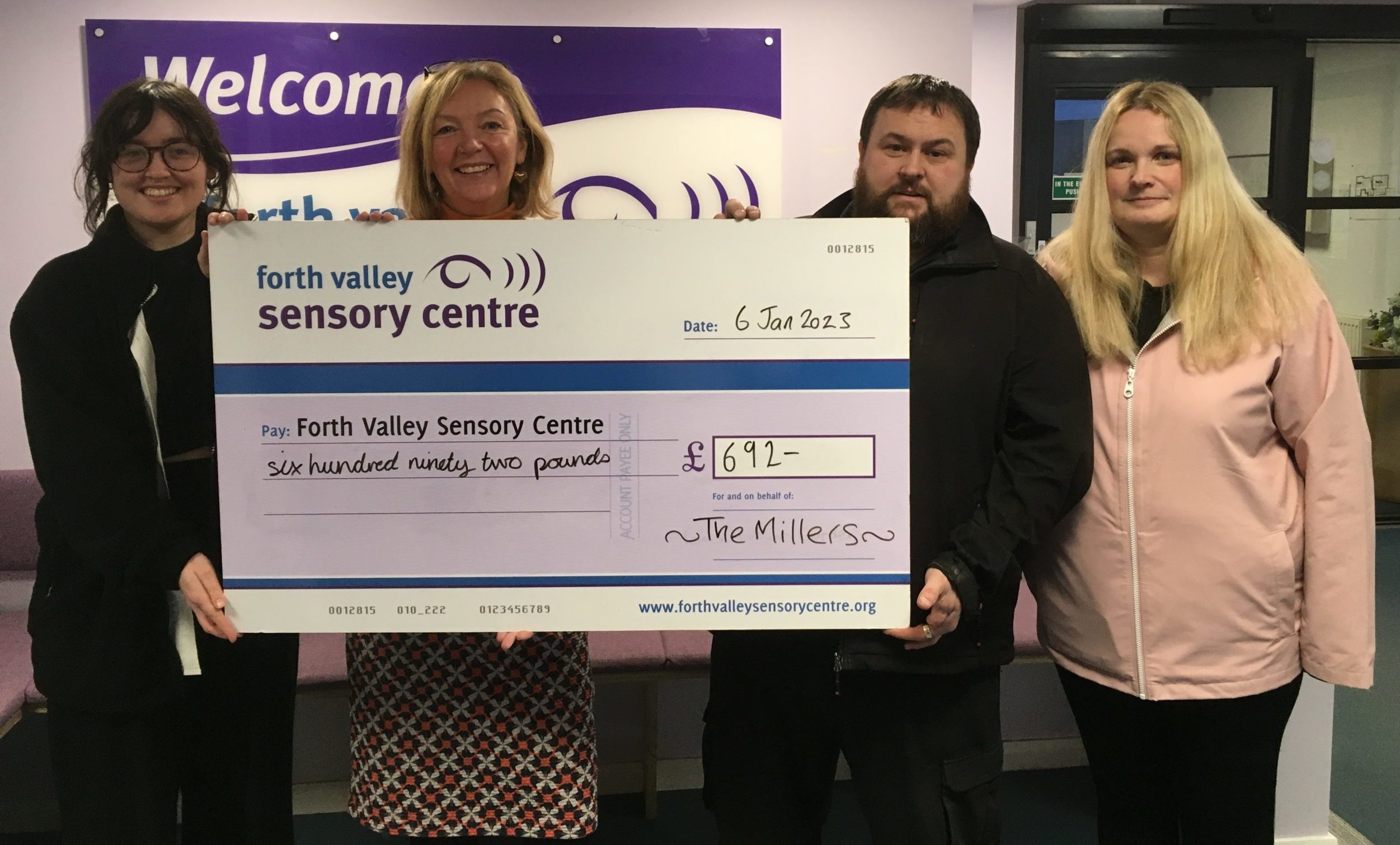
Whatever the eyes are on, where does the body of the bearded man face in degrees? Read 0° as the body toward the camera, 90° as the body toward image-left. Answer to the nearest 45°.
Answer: approximately 0°

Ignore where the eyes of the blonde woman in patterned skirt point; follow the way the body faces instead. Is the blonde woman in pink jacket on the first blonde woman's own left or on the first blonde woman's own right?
on the first blonde woman's own left

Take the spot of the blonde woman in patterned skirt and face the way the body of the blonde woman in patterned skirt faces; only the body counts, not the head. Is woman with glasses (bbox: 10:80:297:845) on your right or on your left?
on your right

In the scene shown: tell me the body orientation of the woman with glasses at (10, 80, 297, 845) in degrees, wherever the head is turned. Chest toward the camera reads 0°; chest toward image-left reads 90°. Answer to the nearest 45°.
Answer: approximately 315°

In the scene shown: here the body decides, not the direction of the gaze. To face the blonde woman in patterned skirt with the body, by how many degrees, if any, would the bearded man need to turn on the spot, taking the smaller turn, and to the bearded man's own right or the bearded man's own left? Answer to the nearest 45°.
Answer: approximately 90° to the bearded man's own right

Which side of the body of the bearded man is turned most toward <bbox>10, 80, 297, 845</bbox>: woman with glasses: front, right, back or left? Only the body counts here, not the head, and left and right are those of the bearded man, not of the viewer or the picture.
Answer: right
